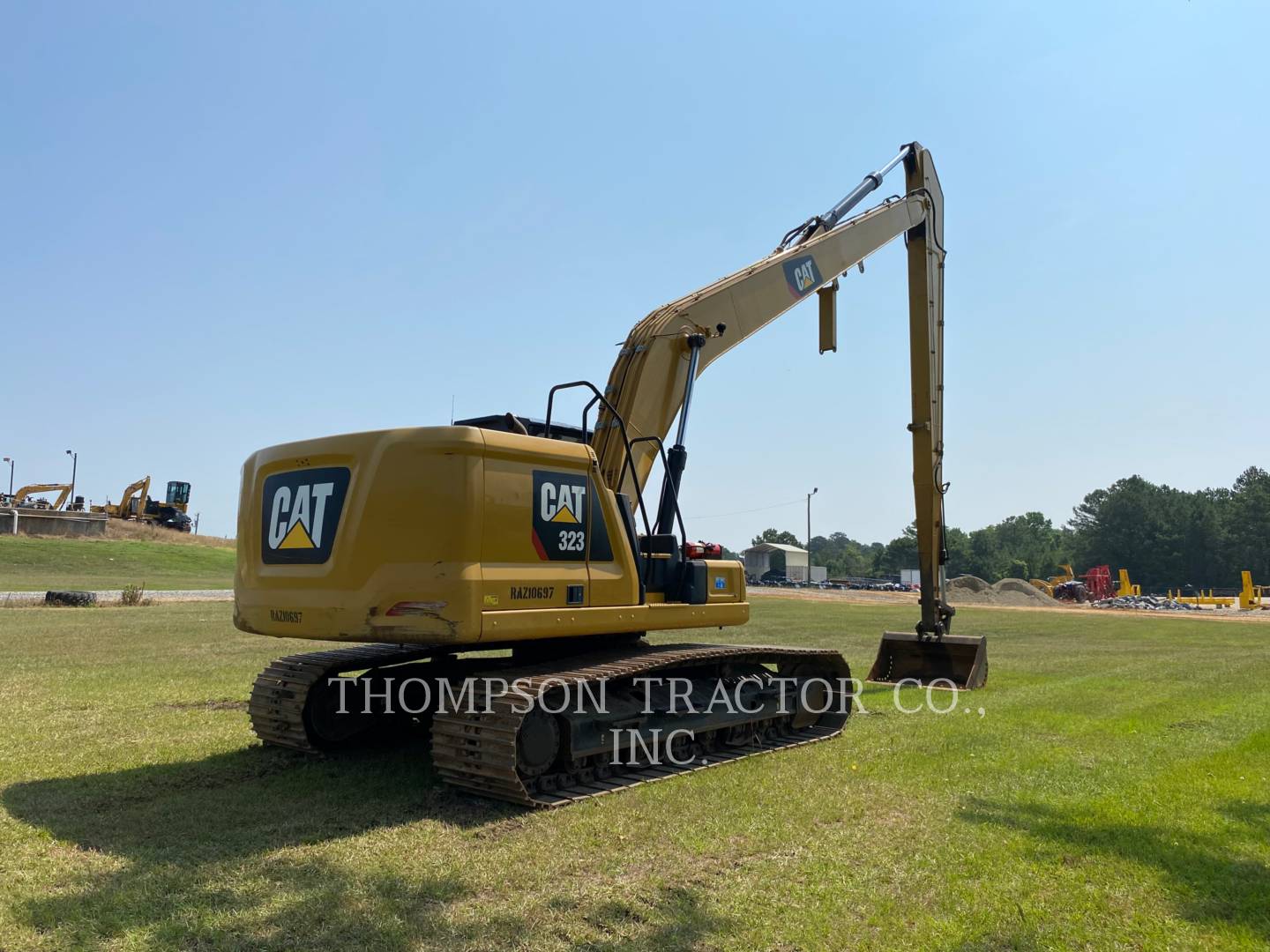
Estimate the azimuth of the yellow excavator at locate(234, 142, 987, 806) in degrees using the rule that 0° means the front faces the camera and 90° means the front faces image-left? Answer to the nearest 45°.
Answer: approximately 225°
